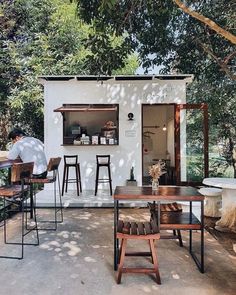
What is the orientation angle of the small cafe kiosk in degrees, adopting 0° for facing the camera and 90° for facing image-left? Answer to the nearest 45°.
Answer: approximately 0°

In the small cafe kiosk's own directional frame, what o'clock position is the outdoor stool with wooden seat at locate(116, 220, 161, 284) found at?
The outdoor stool with wooden seat is roughly at 12 o'clock from the small cafe kiosk.

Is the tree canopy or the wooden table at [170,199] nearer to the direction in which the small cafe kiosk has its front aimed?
the wooden table

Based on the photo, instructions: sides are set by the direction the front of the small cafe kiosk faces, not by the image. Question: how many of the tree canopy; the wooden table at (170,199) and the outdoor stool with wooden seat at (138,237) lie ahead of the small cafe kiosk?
2

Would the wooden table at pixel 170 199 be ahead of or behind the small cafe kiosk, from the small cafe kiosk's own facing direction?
ahead

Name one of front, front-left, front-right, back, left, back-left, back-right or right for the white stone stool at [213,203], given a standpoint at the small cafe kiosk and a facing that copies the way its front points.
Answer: front-left
